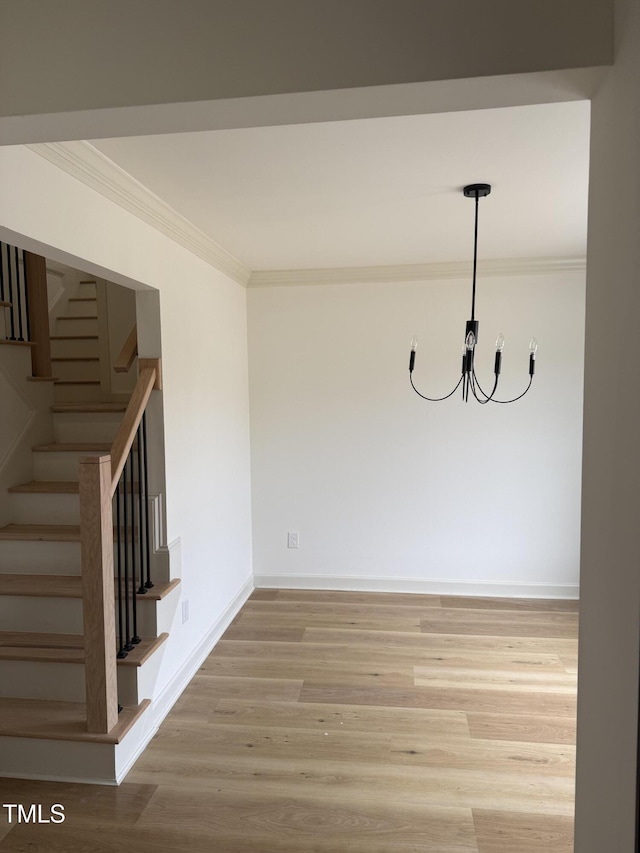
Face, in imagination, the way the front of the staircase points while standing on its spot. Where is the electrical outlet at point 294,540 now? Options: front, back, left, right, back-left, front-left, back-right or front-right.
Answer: back-left

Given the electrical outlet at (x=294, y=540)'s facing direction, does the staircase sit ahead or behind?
ahead

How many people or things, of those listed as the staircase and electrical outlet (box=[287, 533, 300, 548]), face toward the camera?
2

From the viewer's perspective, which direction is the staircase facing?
toward the camera

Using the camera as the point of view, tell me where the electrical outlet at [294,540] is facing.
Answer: facing the viewer
